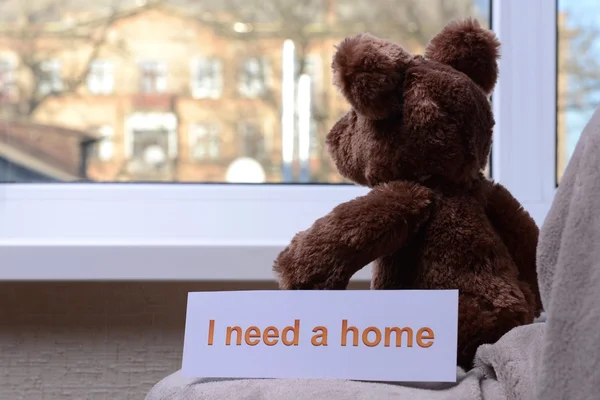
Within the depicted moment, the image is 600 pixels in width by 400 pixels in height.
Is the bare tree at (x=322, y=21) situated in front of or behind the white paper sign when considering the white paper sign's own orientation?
behind

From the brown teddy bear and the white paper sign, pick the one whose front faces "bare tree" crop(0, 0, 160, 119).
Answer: the brown teddy bear

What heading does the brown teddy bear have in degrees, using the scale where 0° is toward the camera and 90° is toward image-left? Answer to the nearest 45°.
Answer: approximately 135°

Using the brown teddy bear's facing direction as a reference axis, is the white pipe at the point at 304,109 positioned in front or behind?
in front

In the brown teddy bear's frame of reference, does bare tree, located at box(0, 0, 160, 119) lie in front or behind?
in front

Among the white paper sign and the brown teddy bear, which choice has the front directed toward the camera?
the white paper sign

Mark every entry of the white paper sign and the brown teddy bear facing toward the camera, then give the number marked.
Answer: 1

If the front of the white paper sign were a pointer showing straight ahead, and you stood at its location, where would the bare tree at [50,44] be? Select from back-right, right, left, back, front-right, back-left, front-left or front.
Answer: back-right

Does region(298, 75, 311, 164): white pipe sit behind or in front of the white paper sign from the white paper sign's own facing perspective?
behind

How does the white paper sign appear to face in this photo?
toward the camera

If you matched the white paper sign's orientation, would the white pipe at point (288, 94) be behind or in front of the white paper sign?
behind

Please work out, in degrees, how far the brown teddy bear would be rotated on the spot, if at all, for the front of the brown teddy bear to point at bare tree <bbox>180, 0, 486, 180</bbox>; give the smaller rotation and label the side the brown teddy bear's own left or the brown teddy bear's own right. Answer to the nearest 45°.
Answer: approximately 45° to the brown teddy bear's own right
